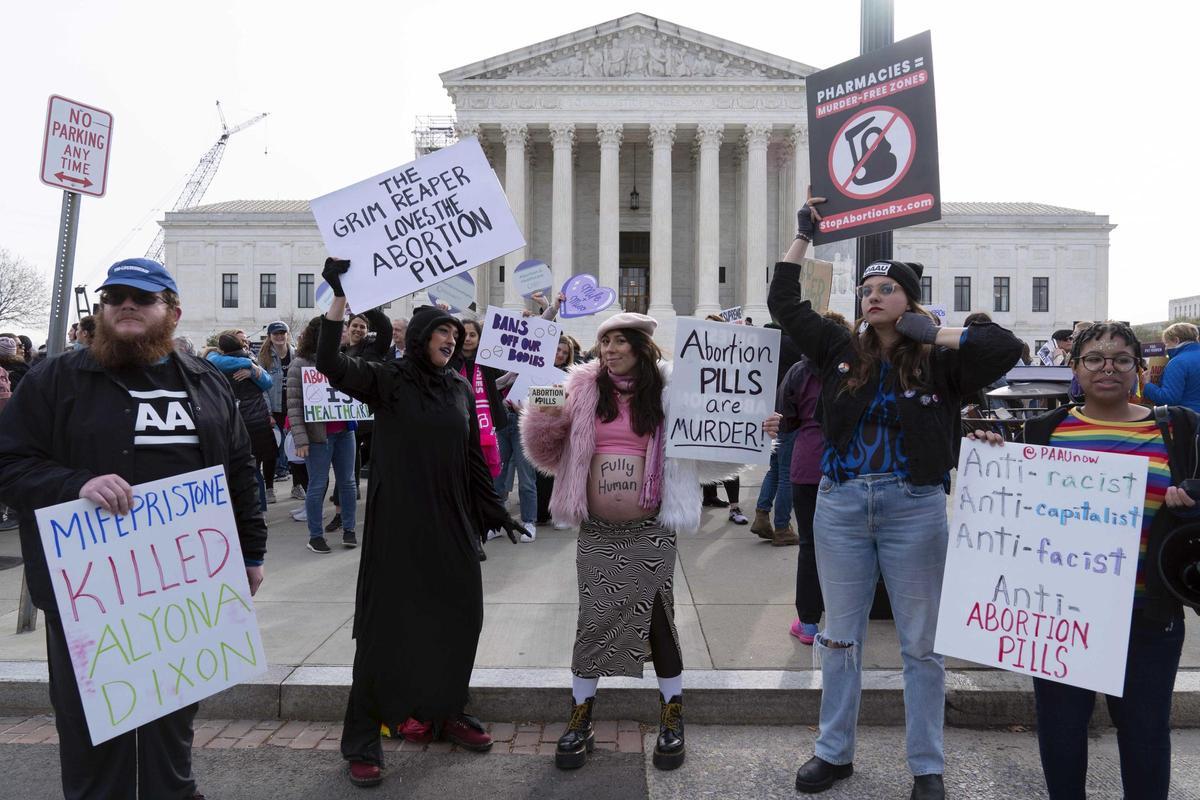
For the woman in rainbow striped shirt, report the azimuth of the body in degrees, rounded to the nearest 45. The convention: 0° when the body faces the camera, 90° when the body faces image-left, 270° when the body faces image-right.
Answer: approximately 0°

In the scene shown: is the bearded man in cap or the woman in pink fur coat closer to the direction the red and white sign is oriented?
the bearded man in cap

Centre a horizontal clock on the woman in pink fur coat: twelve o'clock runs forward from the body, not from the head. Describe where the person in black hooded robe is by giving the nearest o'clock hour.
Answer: The person in black hooded robe is roughly at 3 o'clock from the woman in pink fur coat.

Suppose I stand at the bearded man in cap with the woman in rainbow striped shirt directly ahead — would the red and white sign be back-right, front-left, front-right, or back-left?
back-left

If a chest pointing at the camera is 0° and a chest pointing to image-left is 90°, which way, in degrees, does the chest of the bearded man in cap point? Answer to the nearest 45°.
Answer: approximately 0°
